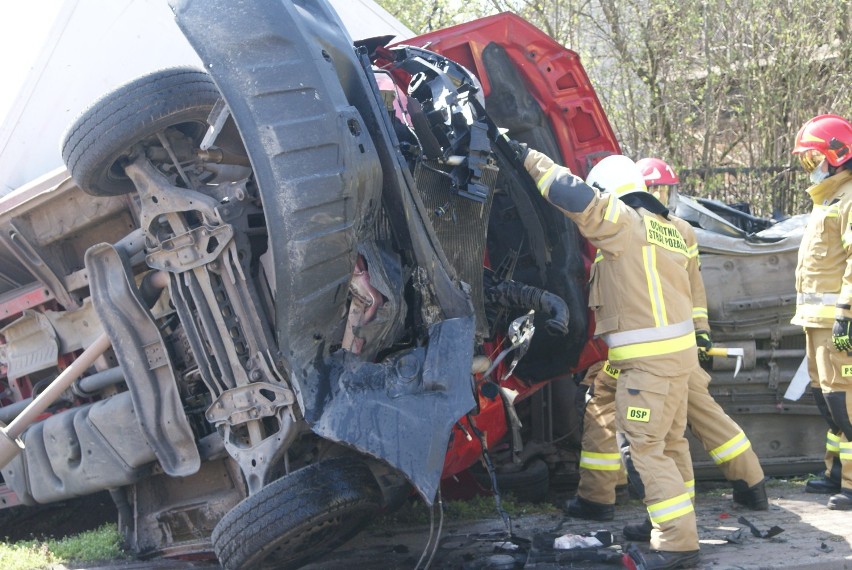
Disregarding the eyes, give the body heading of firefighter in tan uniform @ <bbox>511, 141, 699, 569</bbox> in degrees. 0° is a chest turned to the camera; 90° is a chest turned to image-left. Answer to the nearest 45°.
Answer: approximately 135°

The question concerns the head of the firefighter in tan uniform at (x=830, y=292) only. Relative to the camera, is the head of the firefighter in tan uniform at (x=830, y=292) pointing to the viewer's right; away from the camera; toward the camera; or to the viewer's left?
to the viewer's left

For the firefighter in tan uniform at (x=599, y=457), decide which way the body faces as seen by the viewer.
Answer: to the viewer's left

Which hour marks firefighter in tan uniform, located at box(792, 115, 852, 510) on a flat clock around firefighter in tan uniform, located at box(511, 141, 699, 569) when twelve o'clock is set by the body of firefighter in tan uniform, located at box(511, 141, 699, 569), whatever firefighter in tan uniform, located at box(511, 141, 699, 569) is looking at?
firefighter in tan uniform, located at box(792, 115, 852, 510) is roughly at 3 o'clock from firefighter in tan uniform, located at box(511, 141, 699, 569).

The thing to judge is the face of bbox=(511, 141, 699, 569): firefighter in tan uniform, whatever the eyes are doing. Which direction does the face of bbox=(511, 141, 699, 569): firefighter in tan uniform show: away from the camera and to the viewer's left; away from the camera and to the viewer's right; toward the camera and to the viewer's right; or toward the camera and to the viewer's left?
away from the camera and to the viewer's left
